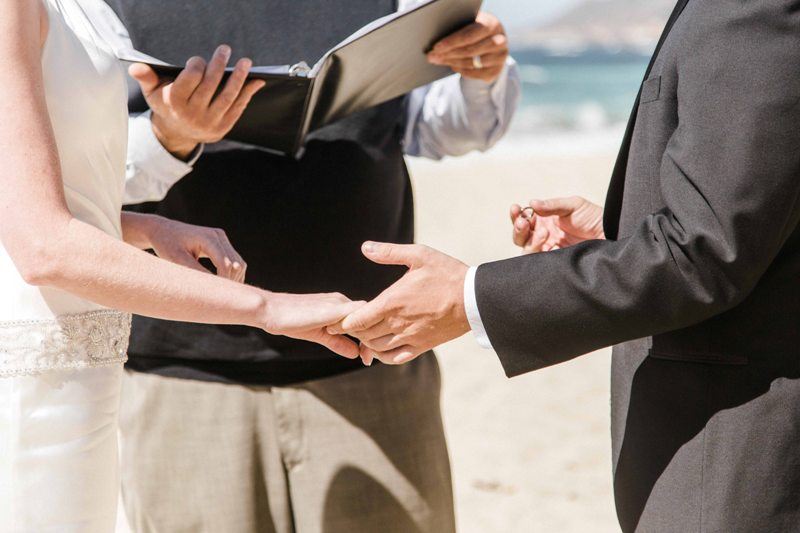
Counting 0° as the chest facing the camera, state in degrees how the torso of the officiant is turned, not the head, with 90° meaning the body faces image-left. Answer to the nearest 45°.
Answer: approximately 0°

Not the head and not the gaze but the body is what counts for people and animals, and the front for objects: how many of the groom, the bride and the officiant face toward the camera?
1

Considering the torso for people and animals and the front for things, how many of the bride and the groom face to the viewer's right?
1

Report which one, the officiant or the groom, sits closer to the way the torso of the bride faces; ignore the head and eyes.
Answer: the groom

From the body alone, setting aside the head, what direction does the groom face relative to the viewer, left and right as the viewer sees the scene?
facing to the left of the viewer

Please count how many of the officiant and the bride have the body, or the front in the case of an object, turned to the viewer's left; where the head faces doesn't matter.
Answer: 0

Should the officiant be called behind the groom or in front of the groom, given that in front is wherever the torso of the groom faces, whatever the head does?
in front

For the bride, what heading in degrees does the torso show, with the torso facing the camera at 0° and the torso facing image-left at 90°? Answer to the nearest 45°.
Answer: approximately 270°

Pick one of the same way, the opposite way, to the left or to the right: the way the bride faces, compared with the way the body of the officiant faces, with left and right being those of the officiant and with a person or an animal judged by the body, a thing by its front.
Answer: to the left

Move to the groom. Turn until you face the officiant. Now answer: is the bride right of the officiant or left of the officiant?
left

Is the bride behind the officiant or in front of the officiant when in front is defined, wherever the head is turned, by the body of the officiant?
in front
